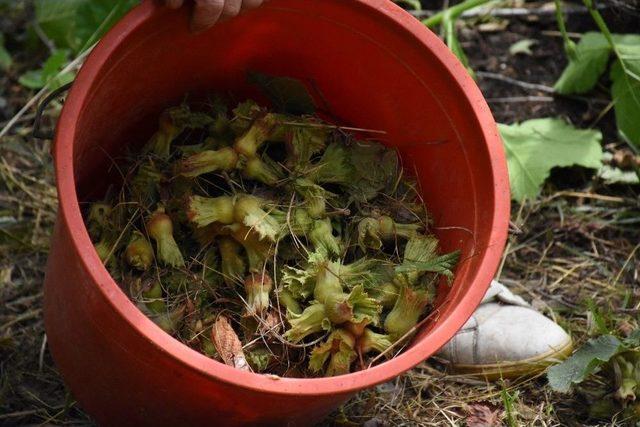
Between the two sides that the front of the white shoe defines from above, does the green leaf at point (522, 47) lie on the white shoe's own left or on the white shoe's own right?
on the white shoe's own left

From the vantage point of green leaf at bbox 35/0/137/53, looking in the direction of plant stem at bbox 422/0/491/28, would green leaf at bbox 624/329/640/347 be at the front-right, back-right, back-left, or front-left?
front-right

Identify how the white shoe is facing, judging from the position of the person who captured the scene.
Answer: facing to the right of the viewer

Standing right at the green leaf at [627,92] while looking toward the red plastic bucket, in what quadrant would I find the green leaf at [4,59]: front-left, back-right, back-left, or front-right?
front-right

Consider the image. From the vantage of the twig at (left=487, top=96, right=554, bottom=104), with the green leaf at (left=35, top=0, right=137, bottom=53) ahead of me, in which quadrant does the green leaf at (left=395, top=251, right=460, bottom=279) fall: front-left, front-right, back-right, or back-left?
front-left

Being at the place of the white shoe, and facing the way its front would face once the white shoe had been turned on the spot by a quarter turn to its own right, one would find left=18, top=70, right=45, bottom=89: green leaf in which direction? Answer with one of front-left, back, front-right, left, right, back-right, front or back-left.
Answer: back-right

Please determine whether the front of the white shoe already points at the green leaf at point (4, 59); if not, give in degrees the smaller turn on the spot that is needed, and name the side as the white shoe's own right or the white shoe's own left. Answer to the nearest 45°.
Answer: approximately 135° to the white shoe's own left

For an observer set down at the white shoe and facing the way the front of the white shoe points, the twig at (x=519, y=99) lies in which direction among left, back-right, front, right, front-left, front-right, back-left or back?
left

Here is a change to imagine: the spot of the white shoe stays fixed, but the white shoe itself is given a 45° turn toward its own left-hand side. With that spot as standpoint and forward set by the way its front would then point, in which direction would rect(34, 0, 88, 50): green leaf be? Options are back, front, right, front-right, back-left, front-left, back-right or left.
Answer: left
